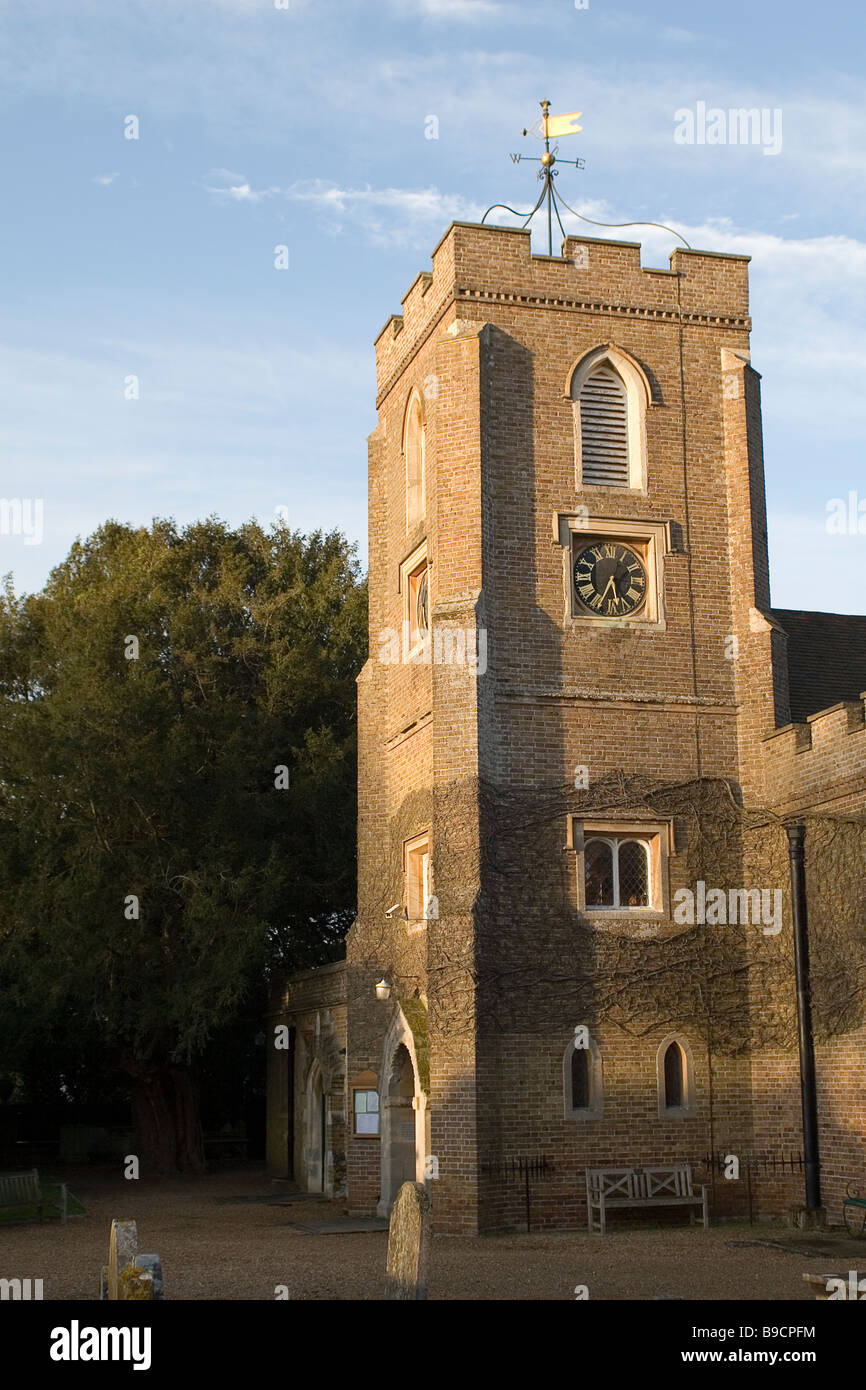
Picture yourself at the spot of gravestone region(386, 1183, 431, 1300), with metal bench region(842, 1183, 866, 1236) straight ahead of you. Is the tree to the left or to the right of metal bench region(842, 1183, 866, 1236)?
left

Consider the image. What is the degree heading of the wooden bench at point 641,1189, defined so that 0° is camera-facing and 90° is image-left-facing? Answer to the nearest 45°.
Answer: approximately 0°

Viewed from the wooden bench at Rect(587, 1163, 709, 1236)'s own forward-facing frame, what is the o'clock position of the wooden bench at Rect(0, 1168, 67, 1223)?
the wooden bench at Rect(0, 1168, 67, 1223) is roughly at 3 o'clock from the wooden bench at Rect(587, 1163, 709, 1236).
